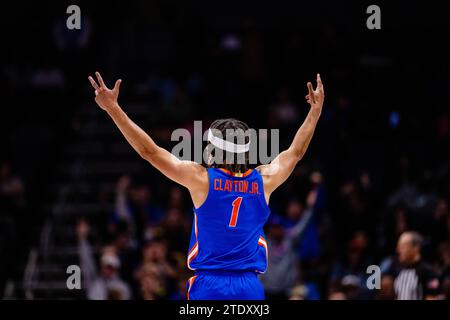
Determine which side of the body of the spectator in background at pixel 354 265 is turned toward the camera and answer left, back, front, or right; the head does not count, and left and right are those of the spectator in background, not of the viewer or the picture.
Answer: front

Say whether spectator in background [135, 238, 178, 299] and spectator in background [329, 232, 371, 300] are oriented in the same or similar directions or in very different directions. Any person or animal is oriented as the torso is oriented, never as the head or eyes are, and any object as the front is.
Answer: same or similar directions

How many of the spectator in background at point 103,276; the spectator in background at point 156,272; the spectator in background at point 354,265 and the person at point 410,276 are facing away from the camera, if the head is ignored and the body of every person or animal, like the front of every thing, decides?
0

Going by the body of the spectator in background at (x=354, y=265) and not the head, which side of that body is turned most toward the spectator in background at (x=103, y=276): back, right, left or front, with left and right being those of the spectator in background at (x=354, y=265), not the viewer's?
right

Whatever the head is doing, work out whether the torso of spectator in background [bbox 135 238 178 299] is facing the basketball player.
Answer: yes

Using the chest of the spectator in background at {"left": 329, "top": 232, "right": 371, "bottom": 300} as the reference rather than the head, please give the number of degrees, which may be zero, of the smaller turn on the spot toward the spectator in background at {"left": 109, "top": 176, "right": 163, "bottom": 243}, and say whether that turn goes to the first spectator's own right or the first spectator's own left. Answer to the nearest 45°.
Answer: approximately 90° to the first spectator's own right

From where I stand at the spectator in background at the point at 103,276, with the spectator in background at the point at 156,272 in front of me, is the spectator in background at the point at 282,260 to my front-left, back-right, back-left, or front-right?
front-left

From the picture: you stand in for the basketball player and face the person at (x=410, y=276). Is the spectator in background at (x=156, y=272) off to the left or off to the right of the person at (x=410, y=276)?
left

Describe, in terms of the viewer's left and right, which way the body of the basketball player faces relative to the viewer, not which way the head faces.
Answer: facing away from the viewer

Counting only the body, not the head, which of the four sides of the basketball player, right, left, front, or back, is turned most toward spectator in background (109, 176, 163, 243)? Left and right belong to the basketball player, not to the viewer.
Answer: front

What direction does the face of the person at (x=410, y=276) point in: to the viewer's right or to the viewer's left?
to the viewer's left

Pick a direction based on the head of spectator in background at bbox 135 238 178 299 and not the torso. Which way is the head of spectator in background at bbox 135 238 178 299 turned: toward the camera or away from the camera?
toward the camera

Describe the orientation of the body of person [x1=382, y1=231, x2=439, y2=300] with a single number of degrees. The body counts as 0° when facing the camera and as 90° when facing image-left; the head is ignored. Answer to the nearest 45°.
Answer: approximately 45°

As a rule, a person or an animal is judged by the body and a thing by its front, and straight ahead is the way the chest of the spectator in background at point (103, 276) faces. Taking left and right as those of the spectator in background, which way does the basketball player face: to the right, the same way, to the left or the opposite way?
the opposite way

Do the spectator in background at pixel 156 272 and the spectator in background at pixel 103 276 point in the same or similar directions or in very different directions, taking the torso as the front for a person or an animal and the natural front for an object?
same or similar directions

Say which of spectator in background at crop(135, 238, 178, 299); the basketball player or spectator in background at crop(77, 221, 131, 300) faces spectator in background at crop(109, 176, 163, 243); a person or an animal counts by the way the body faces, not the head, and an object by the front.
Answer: the basketball player

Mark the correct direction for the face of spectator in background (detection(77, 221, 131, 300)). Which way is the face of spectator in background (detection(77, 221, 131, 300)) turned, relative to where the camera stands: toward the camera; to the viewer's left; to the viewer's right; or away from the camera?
toward the camera
